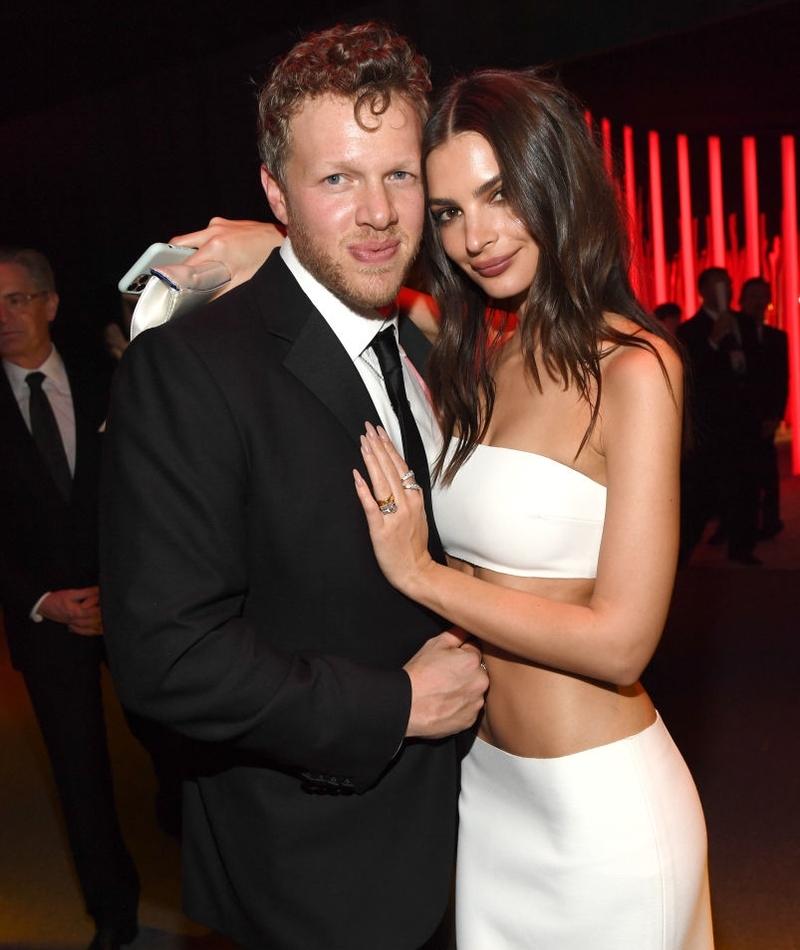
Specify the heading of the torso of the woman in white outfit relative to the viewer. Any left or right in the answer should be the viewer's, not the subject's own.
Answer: facing the viewer and to the left of the viewer

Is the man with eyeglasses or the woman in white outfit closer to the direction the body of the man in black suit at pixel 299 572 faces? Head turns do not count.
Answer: the woman in white outfit

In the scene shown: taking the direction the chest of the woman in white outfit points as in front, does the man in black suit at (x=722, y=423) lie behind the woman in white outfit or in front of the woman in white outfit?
behind

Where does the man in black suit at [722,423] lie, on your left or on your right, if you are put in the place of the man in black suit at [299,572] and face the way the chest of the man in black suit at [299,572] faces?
on your left

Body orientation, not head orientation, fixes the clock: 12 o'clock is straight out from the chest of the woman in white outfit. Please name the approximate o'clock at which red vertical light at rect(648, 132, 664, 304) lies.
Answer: The red vertical light is roughly at 5 o'clock from the woman in white outfit.

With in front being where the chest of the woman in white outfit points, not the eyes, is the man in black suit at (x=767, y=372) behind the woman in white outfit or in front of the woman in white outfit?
behind

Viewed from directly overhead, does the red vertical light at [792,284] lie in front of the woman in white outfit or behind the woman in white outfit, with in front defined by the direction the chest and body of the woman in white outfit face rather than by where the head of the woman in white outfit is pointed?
behind

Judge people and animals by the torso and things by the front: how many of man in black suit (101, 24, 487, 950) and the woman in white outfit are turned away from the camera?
0

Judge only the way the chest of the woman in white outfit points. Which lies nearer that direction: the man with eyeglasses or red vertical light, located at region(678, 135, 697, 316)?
the man with eyeglasses
